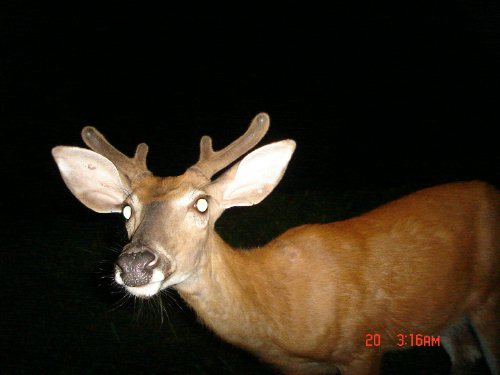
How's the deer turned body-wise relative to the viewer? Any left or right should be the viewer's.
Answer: facing to the left of the viewer
